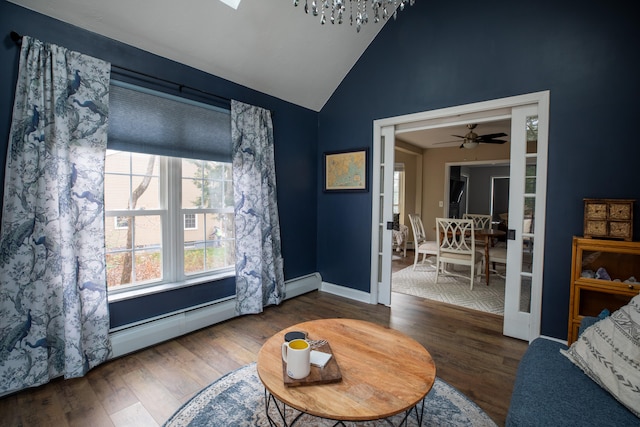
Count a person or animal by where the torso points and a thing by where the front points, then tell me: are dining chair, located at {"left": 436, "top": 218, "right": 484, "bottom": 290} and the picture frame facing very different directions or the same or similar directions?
very different directions

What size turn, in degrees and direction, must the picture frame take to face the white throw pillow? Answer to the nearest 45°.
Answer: approximately 90° to its left

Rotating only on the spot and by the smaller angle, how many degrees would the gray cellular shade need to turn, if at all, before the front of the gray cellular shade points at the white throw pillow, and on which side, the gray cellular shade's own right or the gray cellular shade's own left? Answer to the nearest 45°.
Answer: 0° — it already faces it

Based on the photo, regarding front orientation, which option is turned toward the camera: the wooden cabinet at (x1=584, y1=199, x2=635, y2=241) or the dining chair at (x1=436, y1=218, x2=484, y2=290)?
the wooden cabinet

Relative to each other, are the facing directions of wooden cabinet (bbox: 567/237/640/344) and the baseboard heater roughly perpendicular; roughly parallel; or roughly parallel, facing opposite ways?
roughly perpendicular

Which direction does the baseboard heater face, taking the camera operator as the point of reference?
facing the viewer and to the right of the viewer

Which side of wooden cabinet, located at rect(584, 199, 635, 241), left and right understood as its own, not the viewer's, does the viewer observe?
front

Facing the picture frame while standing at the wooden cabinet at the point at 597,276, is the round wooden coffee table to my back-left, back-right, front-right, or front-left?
front-left

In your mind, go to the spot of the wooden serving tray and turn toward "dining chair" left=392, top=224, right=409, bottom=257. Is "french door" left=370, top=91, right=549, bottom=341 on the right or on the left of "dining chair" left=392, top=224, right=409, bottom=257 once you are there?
right

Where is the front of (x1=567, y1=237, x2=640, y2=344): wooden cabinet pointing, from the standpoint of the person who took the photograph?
facing the viewer

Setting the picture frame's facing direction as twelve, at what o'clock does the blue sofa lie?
The blue sofa is roughly at 10 o'clock from the picture frame.

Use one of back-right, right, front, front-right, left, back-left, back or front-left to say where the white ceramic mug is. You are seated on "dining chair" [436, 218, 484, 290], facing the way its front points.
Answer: back-right

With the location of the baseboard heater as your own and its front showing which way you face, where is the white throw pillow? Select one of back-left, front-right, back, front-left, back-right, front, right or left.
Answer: front

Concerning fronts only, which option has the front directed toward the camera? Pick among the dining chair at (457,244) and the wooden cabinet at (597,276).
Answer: the wooden cabinet

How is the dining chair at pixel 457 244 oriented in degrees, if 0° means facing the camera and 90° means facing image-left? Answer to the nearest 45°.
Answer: approximately 225°

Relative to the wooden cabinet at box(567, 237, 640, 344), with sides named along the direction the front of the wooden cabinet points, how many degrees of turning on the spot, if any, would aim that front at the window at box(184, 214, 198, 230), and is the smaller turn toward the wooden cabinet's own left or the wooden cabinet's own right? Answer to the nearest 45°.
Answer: approximately 45° to the wooden cabinet's own right

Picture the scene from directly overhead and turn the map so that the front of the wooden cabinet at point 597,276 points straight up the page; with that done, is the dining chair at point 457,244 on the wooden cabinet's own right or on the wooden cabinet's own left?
on the wooden cabinet's own right
